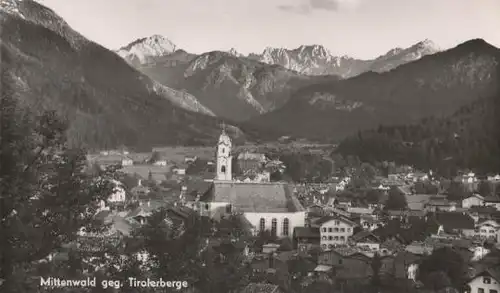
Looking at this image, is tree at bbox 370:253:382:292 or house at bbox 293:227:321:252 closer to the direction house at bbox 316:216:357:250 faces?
the tree

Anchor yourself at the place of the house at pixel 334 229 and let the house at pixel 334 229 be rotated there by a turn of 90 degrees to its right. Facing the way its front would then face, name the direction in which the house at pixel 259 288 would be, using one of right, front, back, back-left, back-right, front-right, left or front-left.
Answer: left

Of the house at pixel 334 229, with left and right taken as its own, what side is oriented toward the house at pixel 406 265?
front

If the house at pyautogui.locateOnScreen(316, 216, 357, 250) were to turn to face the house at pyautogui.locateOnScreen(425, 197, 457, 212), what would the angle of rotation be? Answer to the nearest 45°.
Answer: approximately 135° to its left

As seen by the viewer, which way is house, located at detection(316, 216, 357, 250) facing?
toward the camera

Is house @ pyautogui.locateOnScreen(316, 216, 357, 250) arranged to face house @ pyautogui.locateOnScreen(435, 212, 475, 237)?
no

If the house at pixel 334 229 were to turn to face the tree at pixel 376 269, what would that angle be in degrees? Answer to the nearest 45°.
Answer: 0° — it already faces it

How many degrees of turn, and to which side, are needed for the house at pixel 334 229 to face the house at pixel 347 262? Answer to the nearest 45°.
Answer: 0° — it already faces it

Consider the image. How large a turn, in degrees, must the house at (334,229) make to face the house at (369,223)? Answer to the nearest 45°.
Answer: approximately 135° to its left

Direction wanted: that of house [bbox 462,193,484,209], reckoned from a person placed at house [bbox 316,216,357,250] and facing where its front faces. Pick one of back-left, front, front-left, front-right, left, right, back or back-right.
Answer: back-left

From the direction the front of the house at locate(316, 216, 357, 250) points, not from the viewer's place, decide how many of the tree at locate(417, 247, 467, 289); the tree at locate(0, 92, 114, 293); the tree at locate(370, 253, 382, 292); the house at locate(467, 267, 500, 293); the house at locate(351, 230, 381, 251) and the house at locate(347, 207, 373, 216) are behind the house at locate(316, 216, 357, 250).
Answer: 1

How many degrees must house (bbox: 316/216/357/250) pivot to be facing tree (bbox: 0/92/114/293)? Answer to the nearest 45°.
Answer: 0° — it already faces it

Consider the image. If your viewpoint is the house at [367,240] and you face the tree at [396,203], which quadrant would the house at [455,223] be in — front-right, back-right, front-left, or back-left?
front-right

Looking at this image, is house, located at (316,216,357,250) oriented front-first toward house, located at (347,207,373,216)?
no

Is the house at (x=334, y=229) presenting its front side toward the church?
no
